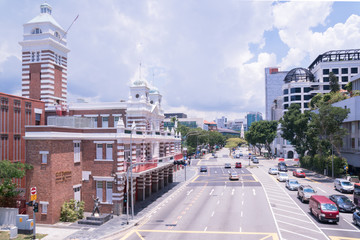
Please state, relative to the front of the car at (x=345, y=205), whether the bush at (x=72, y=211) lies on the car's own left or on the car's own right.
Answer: on the car's own right

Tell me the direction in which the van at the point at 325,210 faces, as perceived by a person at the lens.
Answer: facing the viewer and to the right of the viewer

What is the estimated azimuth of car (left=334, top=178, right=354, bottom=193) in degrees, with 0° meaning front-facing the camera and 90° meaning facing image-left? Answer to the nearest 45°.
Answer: approximately 315°

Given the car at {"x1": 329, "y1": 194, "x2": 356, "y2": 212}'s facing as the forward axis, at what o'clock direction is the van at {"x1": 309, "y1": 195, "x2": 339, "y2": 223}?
The van is roughly at 2 o'clock from the car.

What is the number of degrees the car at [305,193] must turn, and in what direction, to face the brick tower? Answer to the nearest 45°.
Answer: approximately 135° to its right

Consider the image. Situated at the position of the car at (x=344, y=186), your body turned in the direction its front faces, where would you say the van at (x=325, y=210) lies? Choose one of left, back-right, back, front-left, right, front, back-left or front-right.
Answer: front-right

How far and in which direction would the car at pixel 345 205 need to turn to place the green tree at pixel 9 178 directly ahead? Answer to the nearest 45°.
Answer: approximately 90° to its right

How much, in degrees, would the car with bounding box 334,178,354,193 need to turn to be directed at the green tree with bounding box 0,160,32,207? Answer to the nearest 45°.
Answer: approximately 90° to its right

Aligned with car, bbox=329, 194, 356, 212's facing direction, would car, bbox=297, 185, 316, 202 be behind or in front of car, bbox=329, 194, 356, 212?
behind

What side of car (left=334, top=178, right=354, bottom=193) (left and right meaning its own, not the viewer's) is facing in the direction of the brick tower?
right

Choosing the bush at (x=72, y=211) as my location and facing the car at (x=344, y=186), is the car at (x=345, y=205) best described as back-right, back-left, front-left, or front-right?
front-right

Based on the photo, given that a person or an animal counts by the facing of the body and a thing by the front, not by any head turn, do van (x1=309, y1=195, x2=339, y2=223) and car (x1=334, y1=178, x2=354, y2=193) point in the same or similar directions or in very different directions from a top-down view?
same or similar directions

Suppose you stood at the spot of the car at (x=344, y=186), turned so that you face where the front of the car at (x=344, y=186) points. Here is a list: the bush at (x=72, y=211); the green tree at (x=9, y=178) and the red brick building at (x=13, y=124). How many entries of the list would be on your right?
3

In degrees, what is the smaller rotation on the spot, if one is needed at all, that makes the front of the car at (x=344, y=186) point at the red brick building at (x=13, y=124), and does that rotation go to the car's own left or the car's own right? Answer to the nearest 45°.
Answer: approximately 90° to the car's own right

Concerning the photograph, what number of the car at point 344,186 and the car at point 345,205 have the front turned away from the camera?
0
